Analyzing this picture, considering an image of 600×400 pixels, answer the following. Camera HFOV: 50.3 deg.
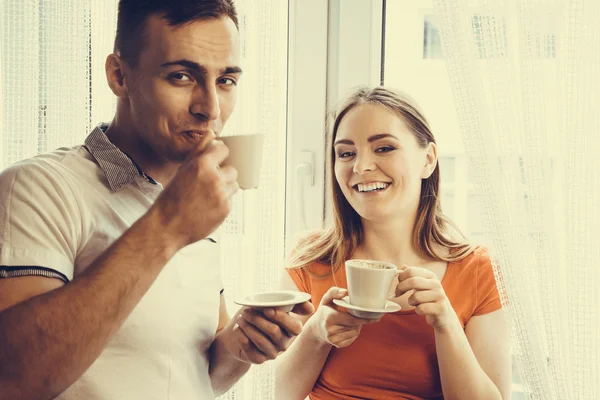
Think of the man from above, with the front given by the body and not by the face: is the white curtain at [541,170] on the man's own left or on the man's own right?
on the man's own left

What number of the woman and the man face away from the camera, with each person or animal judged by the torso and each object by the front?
0

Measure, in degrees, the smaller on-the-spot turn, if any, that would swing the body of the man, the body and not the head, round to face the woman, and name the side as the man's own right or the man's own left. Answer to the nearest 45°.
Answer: approximately 90° to the man's own left

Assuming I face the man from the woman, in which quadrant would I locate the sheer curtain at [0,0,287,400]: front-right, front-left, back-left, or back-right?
front-right

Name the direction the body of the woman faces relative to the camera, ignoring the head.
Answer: toward the camera

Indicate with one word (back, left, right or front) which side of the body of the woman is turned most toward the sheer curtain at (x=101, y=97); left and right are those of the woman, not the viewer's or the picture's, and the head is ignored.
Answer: right

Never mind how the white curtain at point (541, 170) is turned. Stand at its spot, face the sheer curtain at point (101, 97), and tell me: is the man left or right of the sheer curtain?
left

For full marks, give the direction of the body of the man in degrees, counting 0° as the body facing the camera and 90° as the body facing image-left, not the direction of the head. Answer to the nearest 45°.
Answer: approximately 315°

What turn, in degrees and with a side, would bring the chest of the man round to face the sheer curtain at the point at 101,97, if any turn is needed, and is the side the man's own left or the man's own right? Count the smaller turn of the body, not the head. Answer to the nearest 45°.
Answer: approximately 135° to the man's own left
